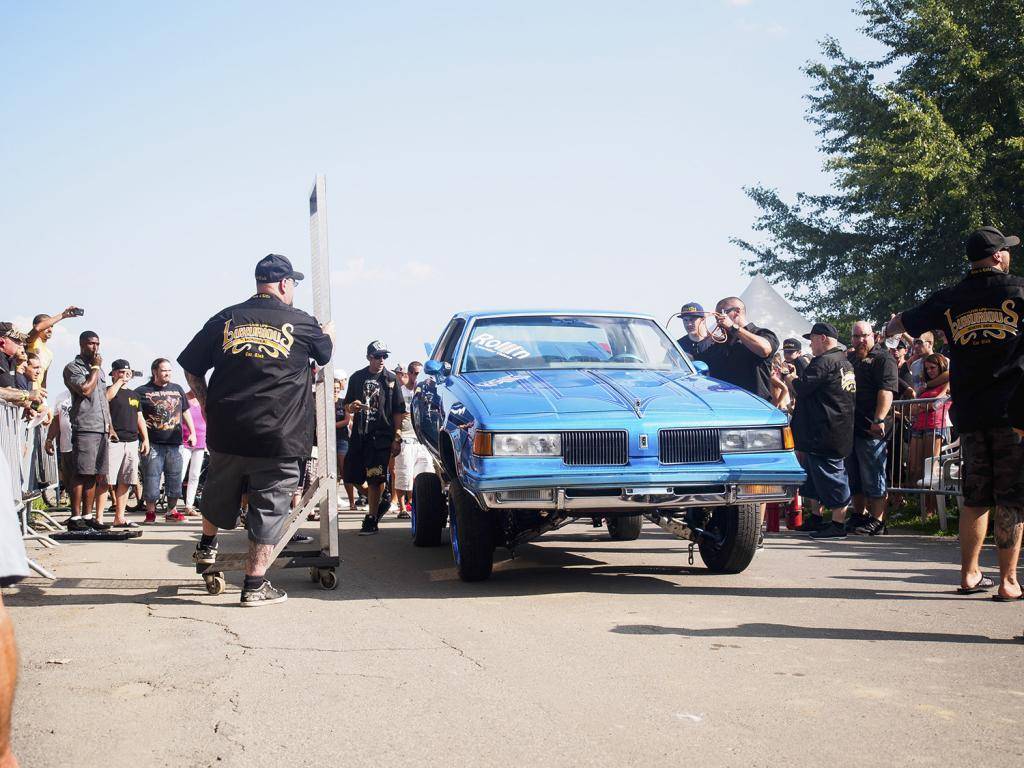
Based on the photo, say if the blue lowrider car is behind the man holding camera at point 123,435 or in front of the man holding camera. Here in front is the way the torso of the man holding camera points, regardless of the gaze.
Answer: in front

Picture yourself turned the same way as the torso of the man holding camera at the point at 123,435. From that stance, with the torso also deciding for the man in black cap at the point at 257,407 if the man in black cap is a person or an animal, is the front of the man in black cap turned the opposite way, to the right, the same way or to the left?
to the left

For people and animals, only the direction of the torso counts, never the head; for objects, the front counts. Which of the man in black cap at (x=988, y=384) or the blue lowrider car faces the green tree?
the man in black cap

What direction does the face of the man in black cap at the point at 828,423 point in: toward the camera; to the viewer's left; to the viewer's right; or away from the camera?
to the viewer's left

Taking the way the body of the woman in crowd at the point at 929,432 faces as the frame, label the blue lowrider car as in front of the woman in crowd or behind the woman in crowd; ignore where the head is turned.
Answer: in front

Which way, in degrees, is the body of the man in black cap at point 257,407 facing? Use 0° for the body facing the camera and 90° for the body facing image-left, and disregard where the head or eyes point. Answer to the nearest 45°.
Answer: approximately 225°

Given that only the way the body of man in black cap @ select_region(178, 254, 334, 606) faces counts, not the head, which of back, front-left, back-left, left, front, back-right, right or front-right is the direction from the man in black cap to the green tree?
front

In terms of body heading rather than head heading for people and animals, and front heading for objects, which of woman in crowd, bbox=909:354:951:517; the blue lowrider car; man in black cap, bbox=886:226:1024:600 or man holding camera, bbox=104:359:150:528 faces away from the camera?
the man in black cap

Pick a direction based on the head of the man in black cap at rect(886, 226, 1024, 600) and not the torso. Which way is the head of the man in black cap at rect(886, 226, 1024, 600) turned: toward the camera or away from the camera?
away from the camera

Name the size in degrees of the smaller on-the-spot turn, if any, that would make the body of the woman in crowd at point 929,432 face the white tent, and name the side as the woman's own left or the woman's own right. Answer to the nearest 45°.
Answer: approximately 135° to the woman's own right

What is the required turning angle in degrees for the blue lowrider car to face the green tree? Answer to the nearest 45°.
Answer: approximately 180°

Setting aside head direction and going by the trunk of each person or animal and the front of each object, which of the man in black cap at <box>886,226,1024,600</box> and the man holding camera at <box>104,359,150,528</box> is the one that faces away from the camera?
the man in black cap

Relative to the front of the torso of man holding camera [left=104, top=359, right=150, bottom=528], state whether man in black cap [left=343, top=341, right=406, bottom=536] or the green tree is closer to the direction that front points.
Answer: the man in black cap

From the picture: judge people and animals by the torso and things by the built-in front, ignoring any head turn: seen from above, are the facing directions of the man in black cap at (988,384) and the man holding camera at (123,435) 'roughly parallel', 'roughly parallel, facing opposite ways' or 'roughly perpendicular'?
roughly perpendicular

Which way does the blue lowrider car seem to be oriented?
toward the camera

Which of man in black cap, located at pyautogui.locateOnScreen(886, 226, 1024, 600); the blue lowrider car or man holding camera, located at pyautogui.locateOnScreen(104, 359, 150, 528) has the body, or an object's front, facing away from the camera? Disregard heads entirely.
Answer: the man in black cap

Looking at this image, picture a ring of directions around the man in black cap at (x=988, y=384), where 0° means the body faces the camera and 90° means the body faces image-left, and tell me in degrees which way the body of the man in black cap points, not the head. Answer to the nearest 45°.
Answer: approximately 180°

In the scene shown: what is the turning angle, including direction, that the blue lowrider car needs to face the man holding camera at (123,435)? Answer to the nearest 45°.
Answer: approximately 135° to its right

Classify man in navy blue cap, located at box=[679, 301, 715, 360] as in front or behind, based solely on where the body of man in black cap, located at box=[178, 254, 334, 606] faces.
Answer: in front
